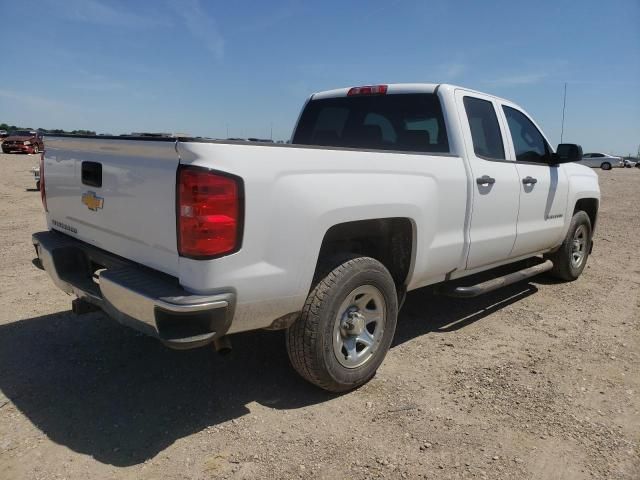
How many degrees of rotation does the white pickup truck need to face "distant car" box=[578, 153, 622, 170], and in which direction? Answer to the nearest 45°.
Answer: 0° — it already faces it

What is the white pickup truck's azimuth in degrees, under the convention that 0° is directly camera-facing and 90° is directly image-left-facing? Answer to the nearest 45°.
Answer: approximately 225°
